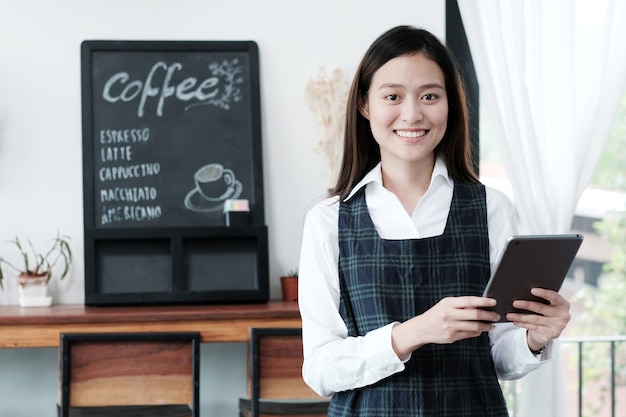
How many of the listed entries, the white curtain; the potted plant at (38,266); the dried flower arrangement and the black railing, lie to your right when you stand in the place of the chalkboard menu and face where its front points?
1

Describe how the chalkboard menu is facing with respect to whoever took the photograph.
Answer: facing the viewer

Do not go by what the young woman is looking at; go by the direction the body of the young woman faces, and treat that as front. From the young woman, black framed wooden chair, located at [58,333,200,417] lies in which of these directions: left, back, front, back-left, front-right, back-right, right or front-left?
back-right

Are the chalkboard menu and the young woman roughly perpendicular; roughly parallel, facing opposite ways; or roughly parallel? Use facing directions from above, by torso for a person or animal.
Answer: roughly parallel

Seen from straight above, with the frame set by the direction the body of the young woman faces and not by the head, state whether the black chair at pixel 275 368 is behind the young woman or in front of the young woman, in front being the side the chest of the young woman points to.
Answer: behind

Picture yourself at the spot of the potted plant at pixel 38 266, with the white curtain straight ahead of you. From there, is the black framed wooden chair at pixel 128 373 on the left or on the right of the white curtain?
right

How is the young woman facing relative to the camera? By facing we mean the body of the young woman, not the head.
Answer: toward the camera

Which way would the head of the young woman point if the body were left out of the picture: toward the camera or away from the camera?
toward the camera
